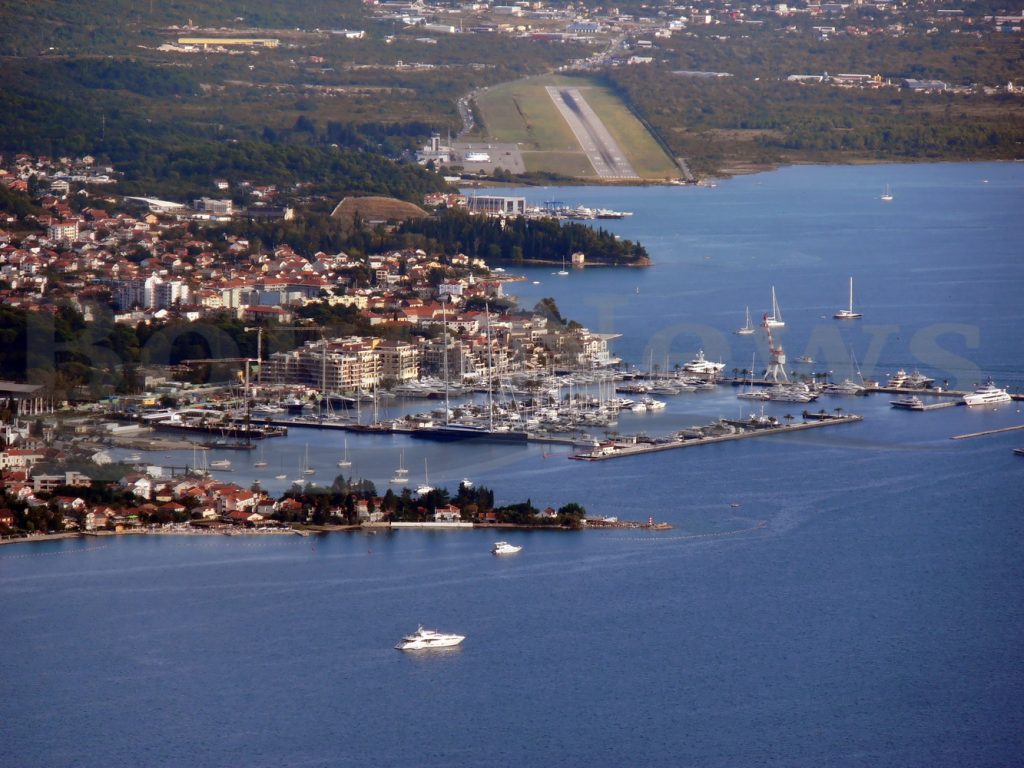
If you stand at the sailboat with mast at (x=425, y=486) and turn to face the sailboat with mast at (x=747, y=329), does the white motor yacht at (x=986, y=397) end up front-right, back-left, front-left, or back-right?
front-right

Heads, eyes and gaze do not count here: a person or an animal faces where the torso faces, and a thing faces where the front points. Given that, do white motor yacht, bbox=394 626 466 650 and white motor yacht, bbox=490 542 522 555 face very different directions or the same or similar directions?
same or similar directions

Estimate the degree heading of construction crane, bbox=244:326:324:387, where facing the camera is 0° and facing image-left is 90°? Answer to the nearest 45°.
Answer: approximately 270°

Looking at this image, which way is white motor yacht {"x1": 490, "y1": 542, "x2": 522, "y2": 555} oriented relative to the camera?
to the viewer's right
